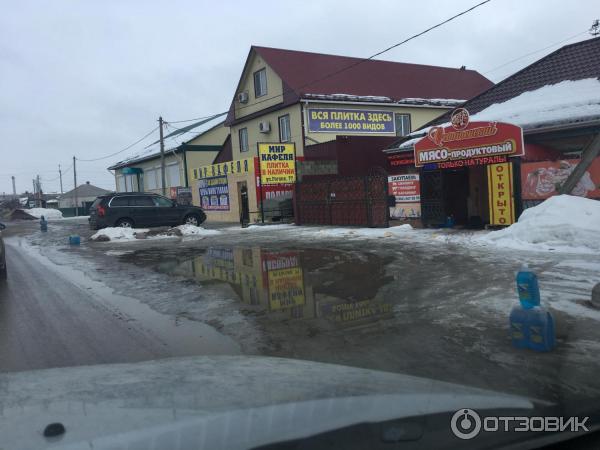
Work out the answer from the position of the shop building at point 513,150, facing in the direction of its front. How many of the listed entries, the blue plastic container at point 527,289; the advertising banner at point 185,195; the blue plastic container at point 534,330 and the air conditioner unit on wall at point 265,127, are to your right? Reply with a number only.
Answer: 2

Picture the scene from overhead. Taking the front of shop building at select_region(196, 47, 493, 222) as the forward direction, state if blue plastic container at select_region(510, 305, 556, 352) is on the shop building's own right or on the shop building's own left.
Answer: on the shop building's own left

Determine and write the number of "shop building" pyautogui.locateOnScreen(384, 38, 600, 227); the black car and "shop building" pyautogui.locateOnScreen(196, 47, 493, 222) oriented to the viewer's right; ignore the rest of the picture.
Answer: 1

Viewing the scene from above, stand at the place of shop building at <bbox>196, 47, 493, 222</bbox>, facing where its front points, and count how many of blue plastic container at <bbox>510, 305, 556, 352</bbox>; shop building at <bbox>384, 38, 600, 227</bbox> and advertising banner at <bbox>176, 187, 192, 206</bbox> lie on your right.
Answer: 1

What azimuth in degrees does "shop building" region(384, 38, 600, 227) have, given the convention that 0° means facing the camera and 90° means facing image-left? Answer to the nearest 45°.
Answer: approximately 45°

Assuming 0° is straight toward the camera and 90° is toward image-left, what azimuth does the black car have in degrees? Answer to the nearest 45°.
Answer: approximately 270°

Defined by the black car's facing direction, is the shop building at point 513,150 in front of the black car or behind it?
in front

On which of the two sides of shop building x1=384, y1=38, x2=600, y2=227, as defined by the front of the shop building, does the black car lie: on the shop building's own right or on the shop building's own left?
on the shop building's own right

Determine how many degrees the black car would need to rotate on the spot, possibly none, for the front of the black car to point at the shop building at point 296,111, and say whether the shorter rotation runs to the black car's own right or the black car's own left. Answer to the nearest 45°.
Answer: approximately 45° to the black car's own left

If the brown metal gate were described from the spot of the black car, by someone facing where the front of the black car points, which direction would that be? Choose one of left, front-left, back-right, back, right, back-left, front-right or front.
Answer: front-right

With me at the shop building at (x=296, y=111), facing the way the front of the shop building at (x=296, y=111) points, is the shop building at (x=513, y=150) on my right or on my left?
on my left

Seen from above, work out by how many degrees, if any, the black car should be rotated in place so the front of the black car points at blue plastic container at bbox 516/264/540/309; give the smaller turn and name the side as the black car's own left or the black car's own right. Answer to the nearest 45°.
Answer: approximately 90° to the black car's own right

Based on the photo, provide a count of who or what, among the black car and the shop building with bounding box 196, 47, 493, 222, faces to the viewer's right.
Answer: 1

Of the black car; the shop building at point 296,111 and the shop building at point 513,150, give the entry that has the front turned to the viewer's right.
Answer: the black car

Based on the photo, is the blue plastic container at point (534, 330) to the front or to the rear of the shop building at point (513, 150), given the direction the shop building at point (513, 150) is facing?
to the front

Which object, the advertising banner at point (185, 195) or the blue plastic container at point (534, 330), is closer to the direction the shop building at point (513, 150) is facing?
the blue plastic container

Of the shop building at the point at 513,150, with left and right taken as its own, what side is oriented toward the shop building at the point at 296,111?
right
